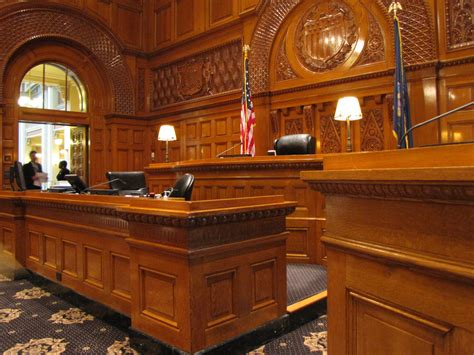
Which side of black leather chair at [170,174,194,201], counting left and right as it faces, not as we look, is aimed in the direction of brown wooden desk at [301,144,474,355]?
left

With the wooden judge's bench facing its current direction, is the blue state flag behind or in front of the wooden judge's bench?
behind

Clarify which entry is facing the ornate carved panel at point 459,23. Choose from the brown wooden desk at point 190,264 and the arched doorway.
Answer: the arched doorway

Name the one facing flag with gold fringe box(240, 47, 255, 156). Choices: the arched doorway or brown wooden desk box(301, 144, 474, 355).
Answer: the arched doorway
